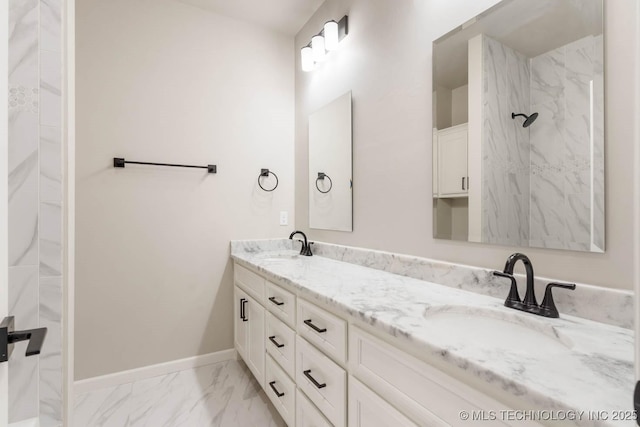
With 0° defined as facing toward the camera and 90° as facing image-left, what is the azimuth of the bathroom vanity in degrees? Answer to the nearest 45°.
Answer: approximately 45°

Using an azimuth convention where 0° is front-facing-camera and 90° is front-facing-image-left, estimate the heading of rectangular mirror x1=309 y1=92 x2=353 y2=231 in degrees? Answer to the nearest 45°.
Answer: approximately 45°

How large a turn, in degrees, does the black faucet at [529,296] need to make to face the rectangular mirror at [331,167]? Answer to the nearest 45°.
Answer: approximately 90° to its right

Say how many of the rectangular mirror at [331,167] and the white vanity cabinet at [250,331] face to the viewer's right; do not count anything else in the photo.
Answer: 0

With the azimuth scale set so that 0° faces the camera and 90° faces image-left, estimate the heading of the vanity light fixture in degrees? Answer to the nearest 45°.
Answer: approximately 45°

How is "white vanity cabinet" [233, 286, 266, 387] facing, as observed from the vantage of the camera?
facing the viewer and to the left of the viewer

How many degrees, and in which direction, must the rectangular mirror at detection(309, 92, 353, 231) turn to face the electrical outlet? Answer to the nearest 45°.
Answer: approximately 90° to its right
